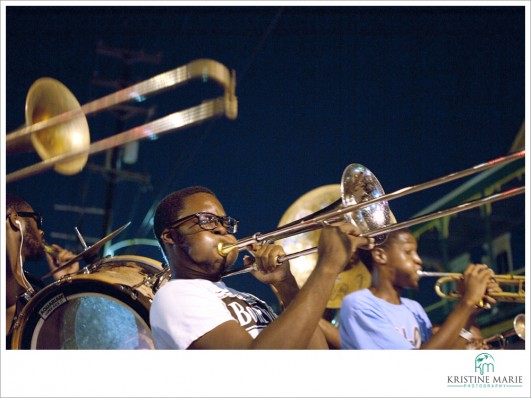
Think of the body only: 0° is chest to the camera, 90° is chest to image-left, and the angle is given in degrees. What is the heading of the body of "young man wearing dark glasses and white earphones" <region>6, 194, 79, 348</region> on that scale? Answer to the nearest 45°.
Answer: approximately 270°

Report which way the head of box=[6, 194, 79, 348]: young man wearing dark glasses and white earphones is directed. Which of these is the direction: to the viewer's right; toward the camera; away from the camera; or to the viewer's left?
to the viewer's right

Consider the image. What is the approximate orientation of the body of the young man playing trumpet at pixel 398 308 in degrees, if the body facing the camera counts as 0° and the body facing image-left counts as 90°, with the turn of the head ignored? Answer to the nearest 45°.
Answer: approximately 315°

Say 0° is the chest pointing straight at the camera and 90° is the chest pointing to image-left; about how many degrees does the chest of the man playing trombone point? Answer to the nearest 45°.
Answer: approximately 315°

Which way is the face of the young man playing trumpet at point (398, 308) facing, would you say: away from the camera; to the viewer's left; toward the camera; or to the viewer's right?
to the viewer's right

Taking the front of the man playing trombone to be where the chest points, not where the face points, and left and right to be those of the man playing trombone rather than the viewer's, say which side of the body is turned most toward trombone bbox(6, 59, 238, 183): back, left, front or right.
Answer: right

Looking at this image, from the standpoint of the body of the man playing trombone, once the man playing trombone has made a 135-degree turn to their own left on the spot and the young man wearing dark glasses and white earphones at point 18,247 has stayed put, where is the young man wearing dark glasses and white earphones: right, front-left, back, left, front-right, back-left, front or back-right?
front-left

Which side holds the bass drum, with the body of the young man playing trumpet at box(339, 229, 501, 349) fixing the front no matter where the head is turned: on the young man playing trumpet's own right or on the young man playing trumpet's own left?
on the young man playing trumpet's own right

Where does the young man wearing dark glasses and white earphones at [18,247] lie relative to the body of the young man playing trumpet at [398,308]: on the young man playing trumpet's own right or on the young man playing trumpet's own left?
on the young man playing trumpet's own right

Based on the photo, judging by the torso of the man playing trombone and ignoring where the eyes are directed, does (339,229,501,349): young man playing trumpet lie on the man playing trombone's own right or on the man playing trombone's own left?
on the man playing trombone's own left
